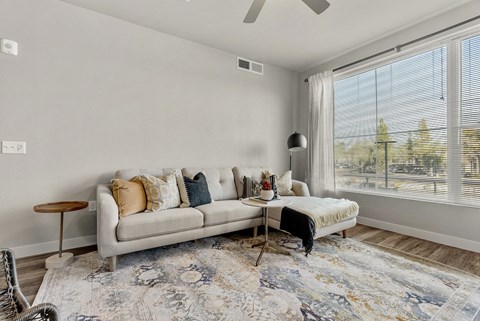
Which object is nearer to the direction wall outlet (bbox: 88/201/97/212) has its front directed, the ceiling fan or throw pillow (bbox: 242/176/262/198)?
the ceiling fan

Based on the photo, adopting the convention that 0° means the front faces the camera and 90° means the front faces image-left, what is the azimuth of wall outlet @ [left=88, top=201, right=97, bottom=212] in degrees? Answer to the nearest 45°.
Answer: approximately 0°

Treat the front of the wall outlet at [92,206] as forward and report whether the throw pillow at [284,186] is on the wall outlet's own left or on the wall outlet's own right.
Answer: on the wall outlet's own left

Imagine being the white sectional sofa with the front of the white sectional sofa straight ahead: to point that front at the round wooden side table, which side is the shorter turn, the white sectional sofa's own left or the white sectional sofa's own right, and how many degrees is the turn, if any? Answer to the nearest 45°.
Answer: approximately 135° to the white sectional sofa's own right
